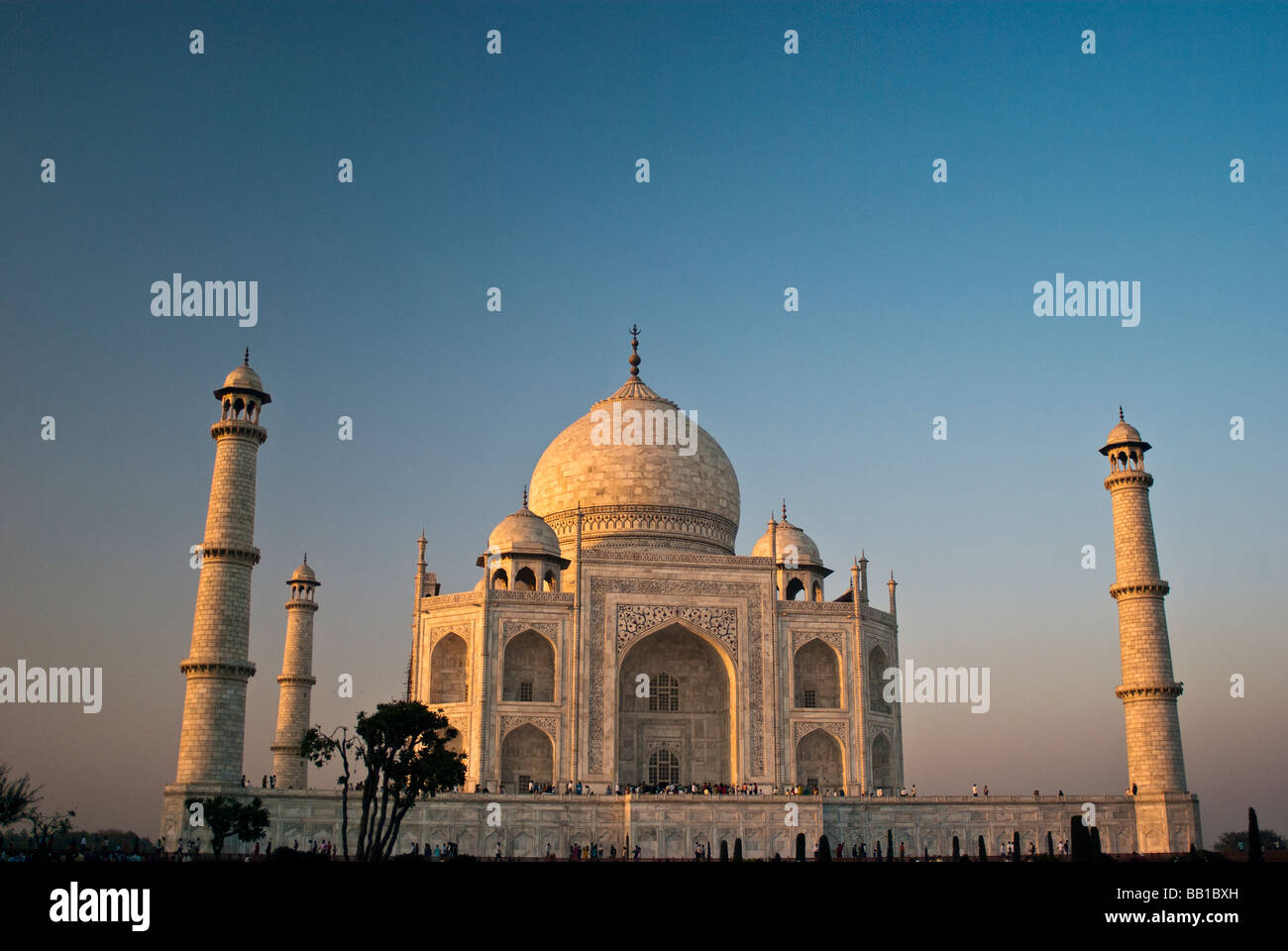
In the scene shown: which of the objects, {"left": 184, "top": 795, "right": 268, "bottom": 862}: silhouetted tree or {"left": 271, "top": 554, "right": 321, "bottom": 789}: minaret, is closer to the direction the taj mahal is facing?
the silhouetted tree

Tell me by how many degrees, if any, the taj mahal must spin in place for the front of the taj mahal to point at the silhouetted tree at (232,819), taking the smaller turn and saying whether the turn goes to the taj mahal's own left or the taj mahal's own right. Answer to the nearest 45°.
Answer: approximately 45° to the taj mahal's own right

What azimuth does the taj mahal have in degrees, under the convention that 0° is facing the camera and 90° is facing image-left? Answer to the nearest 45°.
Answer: approximately 0°

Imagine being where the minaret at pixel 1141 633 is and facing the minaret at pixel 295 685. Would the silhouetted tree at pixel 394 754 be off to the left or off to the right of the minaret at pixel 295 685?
left

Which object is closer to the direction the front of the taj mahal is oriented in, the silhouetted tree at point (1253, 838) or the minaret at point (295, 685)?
the silhouetted tree

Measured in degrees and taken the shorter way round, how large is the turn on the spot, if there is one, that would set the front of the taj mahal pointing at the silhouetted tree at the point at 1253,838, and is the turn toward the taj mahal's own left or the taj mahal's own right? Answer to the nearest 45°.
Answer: approximately 45° to the taj mahal's own left

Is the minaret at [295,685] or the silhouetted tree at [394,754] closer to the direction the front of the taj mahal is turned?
the silhouetted tree

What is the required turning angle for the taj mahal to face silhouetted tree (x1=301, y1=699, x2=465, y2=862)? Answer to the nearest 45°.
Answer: approximately 45° to its right
